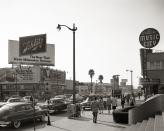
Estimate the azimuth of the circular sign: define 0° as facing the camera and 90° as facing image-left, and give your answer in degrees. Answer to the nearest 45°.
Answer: approximately 0°

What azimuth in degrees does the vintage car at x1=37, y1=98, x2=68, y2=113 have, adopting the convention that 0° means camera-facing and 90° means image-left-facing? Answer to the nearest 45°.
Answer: approximately 45°

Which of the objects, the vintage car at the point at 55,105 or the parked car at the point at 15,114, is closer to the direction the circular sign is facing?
the parked car

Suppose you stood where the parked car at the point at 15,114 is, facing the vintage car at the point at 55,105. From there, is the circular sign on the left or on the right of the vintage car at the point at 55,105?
right

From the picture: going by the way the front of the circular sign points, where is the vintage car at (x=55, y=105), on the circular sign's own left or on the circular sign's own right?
on the circular sign's own right
